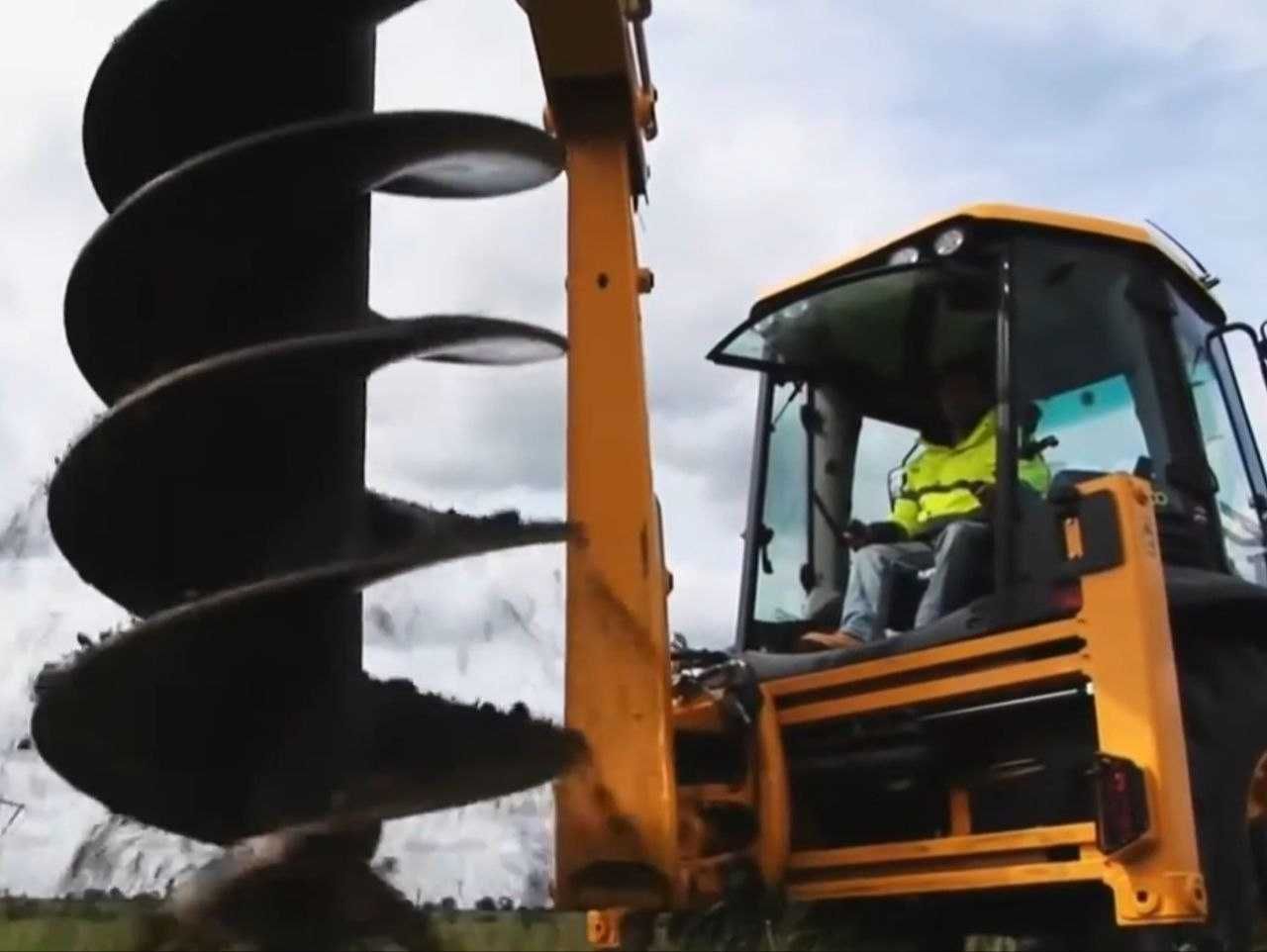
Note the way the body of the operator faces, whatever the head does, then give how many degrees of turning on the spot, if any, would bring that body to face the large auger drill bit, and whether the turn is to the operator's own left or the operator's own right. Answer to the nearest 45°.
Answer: approximately 45° to the operator's own left

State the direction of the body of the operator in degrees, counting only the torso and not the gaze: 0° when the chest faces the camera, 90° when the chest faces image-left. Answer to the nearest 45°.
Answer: approximately 45°

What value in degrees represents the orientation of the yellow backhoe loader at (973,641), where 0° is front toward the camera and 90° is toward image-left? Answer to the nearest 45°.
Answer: approximately 225°
